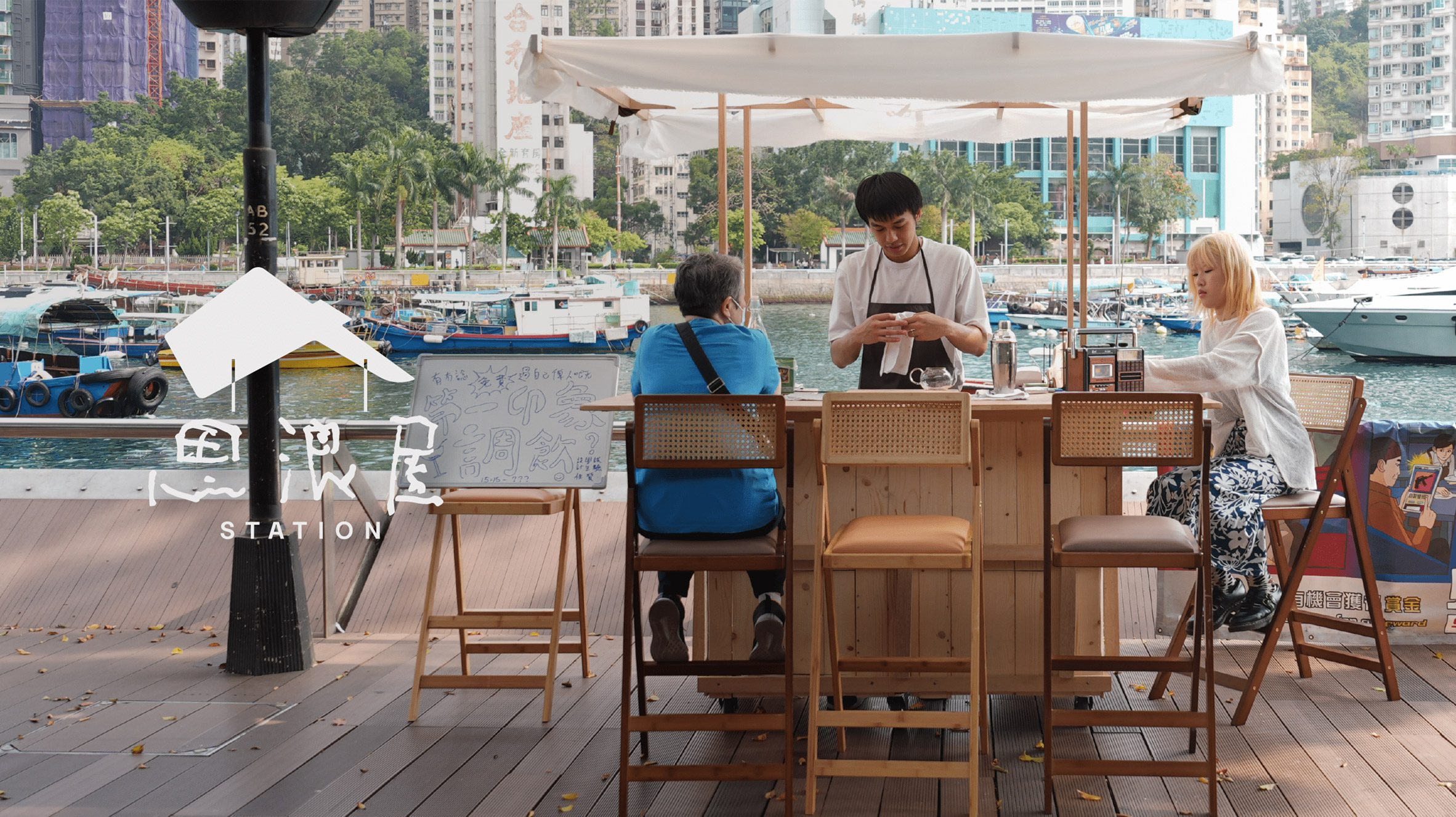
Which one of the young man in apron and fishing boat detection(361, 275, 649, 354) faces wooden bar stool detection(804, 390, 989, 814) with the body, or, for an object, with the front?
the young man in apron

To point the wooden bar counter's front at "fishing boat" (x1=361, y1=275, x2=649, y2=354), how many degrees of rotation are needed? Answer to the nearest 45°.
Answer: approximately 180°

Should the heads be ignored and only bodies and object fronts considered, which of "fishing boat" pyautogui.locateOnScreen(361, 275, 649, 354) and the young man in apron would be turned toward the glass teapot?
the young man in apron

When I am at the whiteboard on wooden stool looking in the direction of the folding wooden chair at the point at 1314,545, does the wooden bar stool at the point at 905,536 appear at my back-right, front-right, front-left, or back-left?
front-right

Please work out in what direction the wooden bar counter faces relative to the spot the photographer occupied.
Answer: facing the viewer

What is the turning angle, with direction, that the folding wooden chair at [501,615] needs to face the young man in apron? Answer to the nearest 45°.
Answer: approximately 90° to its left

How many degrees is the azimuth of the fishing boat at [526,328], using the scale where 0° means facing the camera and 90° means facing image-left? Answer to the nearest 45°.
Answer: approximately 90°

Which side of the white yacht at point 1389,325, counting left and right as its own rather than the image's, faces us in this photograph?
left

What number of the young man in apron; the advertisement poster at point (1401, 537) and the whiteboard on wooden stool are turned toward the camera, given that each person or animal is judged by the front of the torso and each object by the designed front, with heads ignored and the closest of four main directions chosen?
3

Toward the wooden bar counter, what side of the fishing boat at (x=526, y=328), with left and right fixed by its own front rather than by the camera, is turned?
left

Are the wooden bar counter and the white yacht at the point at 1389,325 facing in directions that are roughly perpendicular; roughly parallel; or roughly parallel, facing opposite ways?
roughly perpendicular

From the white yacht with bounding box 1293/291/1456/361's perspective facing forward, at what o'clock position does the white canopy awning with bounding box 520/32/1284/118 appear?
The white canopy awning is roughly at 9 o'clock from the white yacht.

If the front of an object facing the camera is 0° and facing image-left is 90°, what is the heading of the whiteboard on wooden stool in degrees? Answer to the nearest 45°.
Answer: approximately 0°
